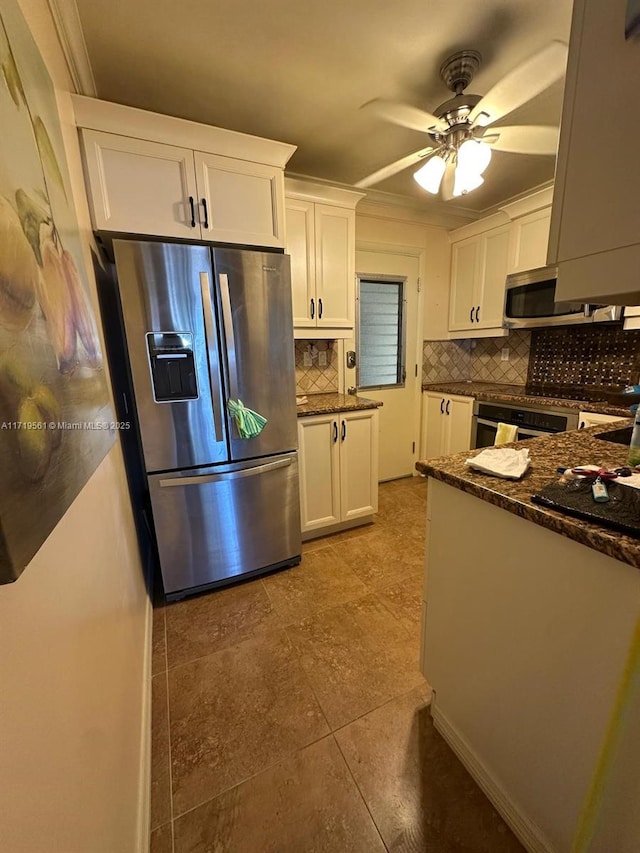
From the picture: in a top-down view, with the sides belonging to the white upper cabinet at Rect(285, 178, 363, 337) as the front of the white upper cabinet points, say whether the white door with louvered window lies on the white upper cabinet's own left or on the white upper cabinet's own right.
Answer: on the white upper cabinet's own left

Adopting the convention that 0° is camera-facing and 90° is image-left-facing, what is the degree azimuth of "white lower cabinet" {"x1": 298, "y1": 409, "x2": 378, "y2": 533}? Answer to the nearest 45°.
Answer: approximately 315°

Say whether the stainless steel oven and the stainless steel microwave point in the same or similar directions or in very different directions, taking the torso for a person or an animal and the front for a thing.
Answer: same or similar directions

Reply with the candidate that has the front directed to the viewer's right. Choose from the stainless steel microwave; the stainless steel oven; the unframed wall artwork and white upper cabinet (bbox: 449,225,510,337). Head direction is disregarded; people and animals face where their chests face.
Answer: the unframed wall artwork

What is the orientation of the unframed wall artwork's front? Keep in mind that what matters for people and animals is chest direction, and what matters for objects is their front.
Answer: to the viewer's right

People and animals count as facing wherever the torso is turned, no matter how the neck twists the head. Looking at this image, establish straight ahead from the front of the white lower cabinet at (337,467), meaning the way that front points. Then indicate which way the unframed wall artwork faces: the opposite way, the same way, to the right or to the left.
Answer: to the left

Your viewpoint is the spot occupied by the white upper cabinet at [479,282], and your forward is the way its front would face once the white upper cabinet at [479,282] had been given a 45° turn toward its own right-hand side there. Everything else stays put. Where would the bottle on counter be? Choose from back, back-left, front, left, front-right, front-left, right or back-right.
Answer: left

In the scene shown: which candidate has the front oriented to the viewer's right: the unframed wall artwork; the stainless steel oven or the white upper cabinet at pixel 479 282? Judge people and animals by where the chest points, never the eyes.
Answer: the unframed wall artwork

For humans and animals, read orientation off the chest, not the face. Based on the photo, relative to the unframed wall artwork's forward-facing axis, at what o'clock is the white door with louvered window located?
The white door with louvered window is roughly at 11 o'clock from the unframed wall artwork.

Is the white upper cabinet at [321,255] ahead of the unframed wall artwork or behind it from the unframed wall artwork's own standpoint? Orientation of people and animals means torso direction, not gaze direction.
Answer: ahead

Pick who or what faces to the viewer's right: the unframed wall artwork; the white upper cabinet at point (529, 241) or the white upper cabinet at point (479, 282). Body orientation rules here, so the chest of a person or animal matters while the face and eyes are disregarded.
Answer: the unframed wall artwork

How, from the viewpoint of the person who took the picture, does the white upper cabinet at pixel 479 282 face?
facing the viewer and to the left of the viewer

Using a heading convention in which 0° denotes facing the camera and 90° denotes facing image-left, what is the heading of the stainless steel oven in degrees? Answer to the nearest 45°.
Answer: approximately 45°

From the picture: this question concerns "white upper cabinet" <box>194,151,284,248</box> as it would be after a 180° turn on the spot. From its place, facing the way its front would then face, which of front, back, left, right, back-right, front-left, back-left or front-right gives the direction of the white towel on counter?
back
